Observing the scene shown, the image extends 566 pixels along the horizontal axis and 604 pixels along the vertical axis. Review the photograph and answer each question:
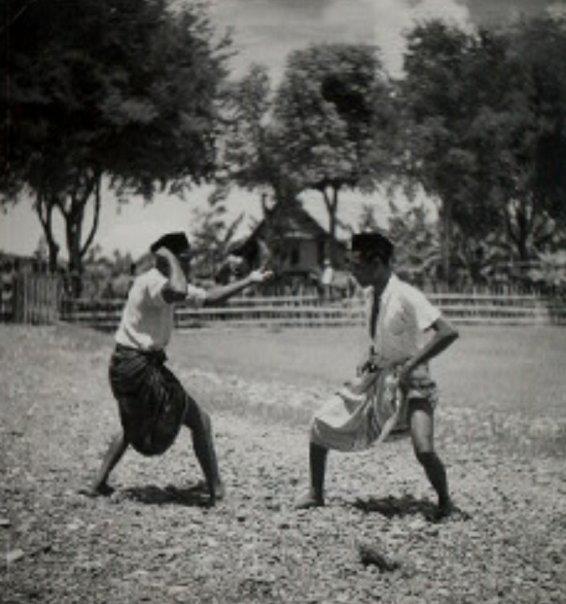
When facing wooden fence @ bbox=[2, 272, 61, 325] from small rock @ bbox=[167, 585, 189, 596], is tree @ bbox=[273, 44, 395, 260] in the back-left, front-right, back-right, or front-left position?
front-right

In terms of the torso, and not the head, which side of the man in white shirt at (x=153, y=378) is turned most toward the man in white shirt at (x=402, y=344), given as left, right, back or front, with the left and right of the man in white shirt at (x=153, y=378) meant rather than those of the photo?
front

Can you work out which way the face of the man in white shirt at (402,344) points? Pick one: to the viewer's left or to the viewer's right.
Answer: to the viewer's left

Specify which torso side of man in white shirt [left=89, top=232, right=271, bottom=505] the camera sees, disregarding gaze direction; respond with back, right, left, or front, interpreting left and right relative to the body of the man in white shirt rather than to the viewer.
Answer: right

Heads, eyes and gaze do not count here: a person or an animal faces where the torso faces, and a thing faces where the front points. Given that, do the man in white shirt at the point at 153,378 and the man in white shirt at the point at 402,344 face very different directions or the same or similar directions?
very different directions

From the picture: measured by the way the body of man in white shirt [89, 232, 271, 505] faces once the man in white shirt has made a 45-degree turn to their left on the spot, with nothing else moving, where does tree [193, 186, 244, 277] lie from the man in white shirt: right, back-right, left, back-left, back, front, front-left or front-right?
front-left

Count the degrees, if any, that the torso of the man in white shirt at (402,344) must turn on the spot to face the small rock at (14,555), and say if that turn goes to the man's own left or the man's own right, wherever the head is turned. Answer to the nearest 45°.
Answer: approximately 45° to the man's own left

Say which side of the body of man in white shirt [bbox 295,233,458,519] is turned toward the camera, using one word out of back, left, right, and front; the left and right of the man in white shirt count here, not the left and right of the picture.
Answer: left

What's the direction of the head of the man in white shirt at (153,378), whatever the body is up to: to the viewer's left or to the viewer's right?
to the viewer's right

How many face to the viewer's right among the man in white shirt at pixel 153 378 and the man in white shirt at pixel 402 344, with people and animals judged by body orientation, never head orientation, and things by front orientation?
1
